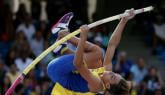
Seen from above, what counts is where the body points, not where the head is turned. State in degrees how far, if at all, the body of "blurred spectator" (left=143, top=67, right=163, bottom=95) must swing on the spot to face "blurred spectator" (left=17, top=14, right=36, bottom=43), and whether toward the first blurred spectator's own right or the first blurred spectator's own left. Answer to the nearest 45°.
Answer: approximately 90° to the first blurred spectator's own right

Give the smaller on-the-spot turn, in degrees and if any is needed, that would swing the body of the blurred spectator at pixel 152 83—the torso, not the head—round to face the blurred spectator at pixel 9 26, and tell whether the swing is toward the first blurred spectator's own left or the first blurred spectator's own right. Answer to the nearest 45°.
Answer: approximately 90° to the first blurred spectator's own right

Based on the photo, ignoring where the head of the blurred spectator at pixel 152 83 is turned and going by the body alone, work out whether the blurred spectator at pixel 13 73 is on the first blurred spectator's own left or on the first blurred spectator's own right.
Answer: on the first blurred spectator's own right

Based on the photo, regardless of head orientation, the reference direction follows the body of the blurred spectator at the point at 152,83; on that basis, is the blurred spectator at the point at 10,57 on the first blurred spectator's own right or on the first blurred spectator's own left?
on the first blurred spectator's own right

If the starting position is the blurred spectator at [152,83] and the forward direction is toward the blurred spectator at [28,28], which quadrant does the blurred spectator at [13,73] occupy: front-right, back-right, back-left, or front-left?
front-left

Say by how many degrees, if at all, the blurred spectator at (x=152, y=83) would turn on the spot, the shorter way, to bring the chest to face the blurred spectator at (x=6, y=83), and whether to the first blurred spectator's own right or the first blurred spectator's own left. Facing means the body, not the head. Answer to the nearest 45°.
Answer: approximately 45° to the first blurred spectator's own right

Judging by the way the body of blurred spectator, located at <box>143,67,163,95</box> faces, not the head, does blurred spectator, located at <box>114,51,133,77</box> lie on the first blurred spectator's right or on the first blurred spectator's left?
on the first blurred spectator's right

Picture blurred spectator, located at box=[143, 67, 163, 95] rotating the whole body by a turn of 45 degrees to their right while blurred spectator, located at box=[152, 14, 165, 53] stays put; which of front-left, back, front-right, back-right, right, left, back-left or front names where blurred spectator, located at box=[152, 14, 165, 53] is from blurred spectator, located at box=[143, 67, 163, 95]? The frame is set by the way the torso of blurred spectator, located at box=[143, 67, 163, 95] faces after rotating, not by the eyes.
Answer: back-right

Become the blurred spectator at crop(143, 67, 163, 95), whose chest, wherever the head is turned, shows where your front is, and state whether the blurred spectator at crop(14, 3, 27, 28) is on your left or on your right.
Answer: on your right

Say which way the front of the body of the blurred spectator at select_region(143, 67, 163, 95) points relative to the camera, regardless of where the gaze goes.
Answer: toward the camera
